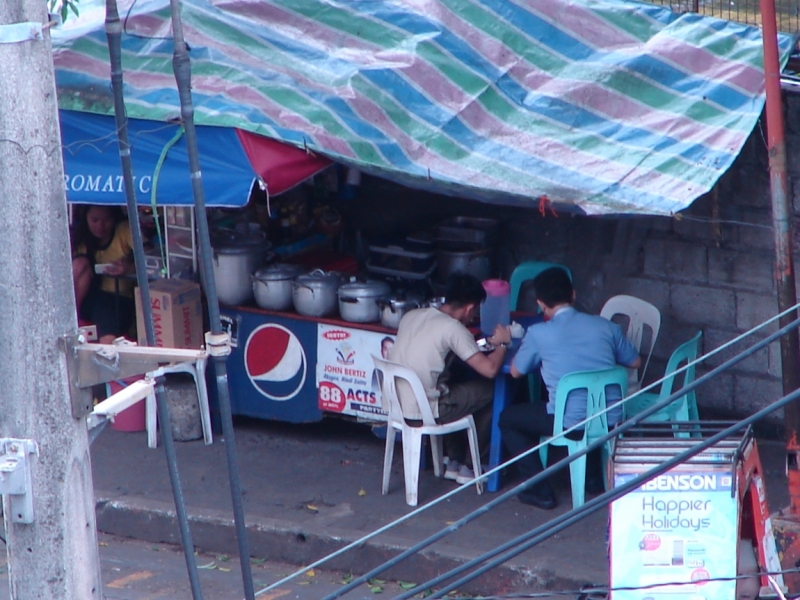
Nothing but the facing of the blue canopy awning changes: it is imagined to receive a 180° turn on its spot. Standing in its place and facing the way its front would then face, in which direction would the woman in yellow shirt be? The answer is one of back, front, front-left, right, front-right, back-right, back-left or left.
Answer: front

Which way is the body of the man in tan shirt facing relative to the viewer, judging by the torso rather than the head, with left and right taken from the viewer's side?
facing away from the viewer and to the right of the viewer

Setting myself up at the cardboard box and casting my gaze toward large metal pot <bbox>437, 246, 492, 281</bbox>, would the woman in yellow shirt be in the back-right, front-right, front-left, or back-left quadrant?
back-left

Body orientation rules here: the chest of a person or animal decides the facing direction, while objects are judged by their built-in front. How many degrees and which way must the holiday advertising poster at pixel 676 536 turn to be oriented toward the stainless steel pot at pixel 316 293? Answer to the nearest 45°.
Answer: approximately 135° to its right

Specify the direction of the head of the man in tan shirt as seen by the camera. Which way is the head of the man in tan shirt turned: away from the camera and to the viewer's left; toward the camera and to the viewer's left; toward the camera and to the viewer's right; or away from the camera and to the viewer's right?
away from the camera and to the viewer's right

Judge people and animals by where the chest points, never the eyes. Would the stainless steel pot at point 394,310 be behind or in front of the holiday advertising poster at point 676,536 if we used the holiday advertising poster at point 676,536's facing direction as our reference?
behind

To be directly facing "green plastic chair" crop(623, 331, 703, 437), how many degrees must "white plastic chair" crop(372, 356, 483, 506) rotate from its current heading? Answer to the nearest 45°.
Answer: approximately 45° to its right

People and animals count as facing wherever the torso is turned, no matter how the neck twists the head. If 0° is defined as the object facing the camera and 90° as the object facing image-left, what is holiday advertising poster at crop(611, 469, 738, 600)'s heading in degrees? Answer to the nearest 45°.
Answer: approximately 0°

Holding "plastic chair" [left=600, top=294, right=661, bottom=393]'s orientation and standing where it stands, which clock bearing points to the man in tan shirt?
The man in tan shirt is roughly at 12 o'clock from the plastic chair.
